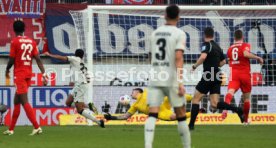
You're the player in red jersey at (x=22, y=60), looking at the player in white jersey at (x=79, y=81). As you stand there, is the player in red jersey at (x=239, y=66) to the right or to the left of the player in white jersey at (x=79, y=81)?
right

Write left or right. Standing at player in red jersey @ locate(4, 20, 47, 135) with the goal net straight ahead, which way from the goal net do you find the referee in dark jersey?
right

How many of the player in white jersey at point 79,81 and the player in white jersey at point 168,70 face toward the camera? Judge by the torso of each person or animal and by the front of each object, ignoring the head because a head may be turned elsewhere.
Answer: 0

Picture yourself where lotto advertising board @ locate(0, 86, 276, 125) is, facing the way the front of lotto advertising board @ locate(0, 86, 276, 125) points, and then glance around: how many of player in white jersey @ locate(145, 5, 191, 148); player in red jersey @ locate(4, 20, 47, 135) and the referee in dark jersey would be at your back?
0

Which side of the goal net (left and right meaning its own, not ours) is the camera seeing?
front

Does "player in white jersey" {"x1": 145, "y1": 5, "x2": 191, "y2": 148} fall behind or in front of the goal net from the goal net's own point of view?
in front

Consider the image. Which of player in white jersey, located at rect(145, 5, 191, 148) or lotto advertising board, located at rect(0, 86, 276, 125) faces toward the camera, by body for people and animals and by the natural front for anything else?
the lotto advertising board

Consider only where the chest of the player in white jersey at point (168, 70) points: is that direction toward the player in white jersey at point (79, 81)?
no

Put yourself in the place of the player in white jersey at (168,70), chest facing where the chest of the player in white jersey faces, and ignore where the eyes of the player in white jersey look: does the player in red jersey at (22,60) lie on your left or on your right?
on your left

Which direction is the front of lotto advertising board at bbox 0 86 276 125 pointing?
toward the camera
